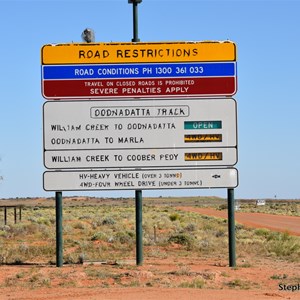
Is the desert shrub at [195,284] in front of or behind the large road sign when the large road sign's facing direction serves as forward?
in front

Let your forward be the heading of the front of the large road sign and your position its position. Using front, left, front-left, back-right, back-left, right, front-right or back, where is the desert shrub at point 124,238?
back

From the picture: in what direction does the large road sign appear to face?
toward the camera

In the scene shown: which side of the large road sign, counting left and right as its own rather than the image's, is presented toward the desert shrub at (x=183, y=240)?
back
